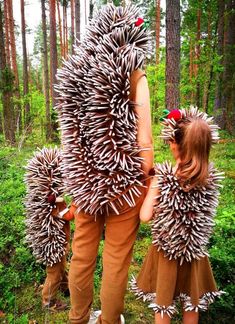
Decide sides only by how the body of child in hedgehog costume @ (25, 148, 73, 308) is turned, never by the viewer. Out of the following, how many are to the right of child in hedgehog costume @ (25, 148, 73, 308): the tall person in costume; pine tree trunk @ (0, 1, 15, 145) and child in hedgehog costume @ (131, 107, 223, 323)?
2

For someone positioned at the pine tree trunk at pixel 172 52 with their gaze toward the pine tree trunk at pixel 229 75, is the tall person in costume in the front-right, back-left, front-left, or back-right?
back-right

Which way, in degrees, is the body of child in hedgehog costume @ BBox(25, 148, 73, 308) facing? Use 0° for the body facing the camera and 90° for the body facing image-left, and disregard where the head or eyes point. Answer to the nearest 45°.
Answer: approximately 225°

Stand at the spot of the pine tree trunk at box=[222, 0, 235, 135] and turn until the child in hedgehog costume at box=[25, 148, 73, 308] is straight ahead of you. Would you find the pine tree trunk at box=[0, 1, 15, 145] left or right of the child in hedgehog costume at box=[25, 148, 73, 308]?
right

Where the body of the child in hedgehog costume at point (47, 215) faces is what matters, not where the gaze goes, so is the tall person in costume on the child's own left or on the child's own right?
on the child's own right

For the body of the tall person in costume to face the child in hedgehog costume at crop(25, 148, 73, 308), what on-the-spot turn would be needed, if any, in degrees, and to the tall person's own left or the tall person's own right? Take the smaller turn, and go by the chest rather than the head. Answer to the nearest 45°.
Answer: approximately 90° to the tall person's own left

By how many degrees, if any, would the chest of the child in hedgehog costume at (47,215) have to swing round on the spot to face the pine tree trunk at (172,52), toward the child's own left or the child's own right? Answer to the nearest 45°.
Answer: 0° — they already face it

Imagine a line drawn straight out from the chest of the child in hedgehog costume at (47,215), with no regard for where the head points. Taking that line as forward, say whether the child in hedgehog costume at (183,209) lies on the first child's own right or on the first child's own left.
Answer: on the first child's own right

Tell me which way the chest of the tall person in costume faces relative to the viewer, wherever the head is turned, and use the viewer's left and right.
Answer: facing away from the viewer and to the right of the viewer
